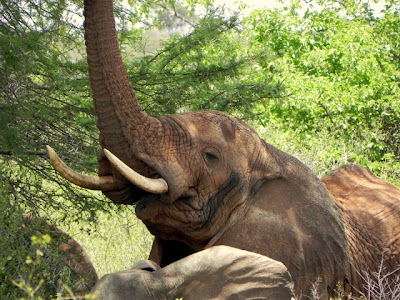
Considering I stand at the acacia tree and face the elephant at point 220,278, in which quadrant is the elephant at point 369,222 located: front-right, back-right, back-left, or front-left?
front-left

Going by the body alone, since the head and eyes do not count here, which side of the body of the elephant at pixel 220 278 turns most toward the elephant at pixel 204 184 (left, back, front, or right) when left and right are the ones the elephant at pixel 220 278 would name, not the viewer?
right

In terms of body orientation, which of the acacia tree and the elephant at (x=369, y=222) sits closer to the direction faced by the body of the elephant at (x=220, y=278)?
the acacia tree

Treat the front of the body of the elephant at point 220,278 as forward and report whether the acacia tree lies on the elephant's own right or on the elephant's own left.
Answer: on the elephant's own right

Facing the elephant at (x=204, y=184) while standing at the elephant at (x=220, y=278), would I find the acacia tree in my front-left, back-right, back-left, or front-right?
front-left

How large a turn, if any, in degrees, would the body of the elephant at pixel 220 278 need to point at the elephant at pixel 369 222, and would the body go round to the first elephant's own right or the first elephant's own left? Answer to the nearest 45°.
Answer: approximately 135° to the first elephant's own right

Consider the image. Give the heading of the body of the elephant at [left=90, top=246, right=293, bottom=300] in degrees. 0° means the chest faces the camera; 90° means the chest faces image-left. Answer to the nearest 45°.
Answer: approximately 90°
